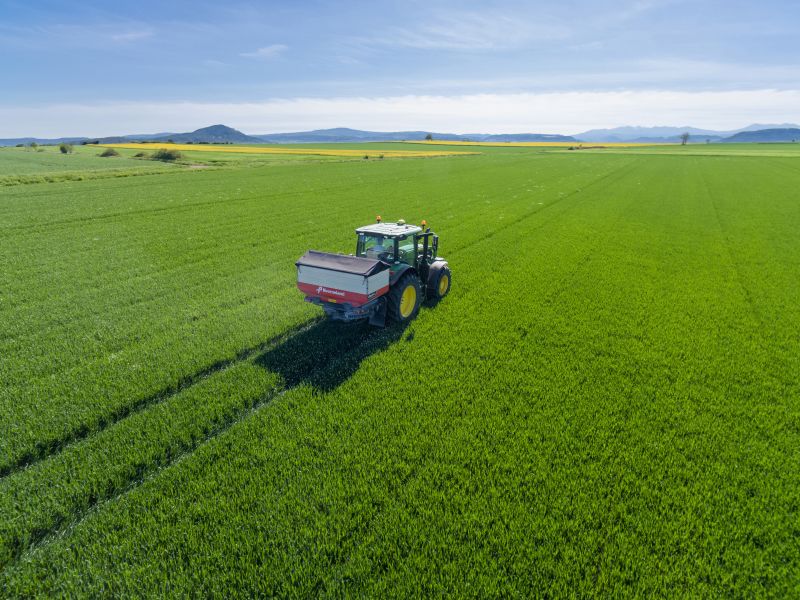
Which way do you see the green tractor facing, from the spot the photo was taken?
facing away from the viewer and to the right of the viewer
